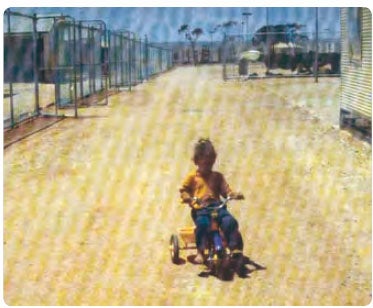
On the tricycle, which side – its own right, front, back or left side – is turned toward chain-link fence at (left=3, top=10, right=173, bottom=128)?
back

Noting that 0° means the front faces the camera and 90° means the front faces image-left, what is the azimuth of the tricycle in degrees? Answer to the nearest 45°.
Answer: approximately 0°

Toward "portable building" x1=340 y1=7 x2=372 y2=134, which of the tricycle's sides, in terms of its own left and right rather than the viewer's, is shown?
back

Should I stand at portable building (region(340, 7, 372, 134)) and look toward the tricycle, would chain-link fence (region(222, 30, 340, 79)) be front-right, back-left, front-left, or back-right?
back-right

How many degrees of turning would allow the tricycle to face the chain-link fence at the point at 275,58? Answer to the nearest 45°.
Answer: approximately 180°
